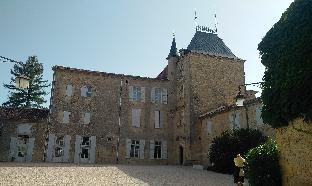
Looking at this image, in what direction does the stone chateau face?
toward the camera

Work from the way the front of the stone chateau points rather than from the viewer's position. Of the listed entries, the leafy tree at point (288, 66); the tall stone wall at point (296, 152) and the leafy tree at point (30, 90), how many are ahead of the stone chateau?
2

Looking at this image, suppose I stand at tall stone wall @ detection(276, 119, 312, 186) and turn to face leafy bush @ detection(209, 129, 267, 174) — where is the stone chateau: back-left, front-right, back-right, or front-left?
front-left

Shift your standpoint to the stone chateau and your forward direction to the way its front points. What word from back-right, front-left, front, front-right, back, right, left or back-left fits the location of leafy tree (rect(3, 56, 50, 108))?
back-right

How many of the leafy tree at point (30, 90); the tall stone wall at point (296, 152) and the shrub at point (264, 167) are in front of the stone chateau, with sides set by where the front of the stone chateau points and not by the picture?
2

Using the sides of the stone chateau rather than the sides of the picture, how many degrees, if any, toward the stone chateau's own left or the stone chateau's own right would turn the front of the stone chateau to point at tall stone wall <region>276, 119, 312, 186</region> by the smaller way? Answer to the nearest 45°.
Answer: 0° — it already faces it

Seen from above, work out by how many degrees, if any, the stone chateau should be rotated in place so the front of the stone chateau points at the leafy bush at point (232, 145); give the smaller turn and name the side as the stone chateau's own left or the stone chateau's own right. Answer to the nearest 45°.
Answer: approximately 45° to the stone chateau's own left

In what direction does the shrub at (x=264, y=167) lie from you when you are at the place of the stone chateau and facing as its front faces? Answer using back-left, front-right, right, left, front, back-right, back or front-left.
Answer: front

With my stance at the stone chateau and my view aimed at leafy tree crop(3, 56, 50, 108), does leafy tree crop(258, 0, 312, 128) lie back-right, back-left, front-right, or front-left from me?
back-left

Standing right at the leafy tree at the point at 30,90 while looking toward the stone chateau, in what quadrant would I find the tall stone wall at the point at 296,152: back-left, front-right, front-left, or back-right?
front-right

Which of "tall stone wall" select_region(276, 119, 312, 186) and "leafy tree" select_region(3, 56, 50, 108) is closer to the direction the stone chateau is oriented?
the tall stone wall

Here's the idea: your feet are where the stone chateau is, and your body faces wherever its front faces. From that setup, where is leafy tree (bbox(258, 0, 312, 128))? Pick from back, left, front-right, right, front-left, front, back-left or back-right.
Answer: front
